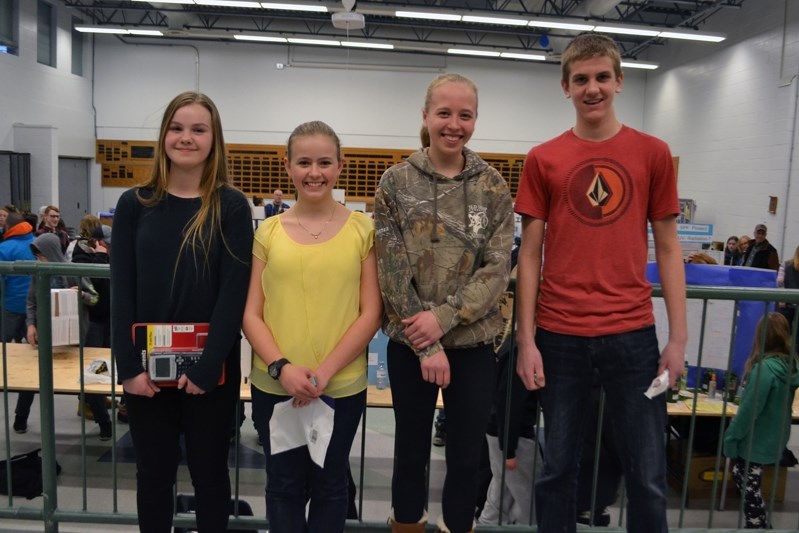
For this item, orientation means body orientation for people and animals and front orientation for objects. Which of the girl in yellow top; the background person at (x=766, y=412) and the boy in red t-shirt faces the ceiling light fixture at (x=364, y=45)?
the background person

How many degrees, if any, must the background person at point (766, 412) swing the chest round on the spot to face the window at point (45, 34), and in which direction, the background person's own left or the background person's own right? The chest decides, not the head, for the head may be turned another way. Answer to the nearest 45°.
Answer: approximately 45° to the background person's own left

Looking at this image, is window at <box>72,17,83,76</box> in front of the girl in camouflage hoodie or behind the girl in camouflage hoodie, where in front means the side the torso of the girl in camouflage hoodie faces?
behind

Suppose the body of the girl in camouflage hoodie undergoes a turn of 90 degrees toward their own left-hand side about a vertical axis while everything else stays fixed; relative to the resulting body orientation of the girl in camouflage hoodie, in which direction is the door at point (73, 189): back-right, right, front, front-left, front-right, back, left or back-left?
back-left

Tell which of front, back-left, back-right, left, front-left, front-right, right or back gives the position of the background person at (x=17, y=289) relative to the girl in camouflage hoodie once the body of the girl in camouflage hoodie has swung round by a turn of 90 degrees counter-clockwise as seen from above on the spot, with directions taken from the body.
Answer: back-left

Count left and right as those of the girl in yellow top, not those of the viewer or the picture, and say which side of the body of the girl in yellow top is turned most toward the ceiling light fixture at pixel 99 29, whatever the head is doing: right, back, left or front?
back

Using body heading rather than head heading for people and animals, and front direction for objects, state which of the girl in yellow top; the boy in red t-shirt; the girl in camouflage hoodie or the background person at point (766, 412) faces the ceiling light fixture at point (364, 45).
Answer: the background person

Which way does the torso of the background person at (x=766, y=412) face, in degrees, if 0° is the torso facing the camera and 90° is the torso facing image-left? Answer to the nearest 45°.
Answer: approximately 135°

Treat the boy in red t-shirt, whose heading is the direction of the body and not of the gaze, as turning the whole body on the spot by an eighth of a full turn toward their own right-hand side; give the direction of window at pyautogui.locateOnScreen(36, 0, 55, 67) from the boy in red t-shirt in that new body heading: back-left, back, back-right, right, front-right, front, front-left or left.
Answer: right
